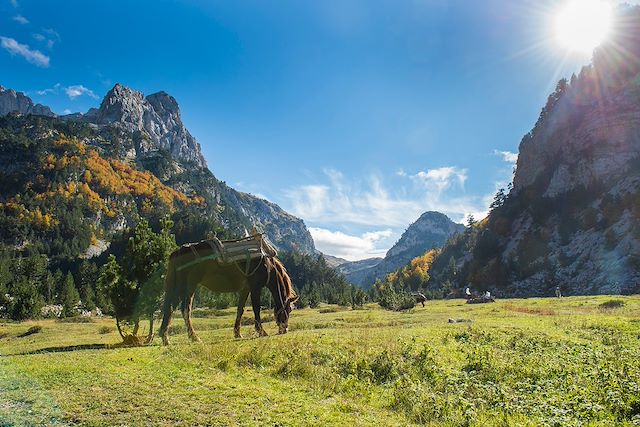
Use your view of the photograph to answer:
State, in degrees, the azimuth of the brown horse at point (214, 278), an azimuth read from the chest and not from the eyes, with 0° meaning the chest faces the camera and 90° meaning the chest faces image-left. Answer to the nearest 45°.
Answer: approximately 270°

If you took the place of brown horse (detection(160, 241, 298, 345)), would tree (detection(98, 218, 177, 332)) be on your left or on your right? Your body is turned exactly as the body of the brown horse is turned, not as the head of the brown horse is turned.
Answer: on your left
